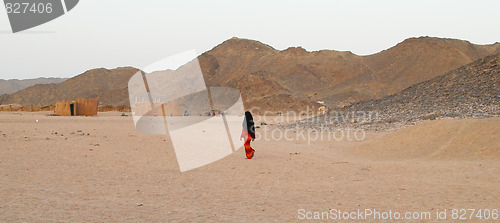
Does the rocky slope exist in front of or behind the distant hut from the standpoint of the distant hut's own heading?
in front

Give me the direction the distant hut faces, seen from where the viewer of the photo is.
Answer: facing the viewer
